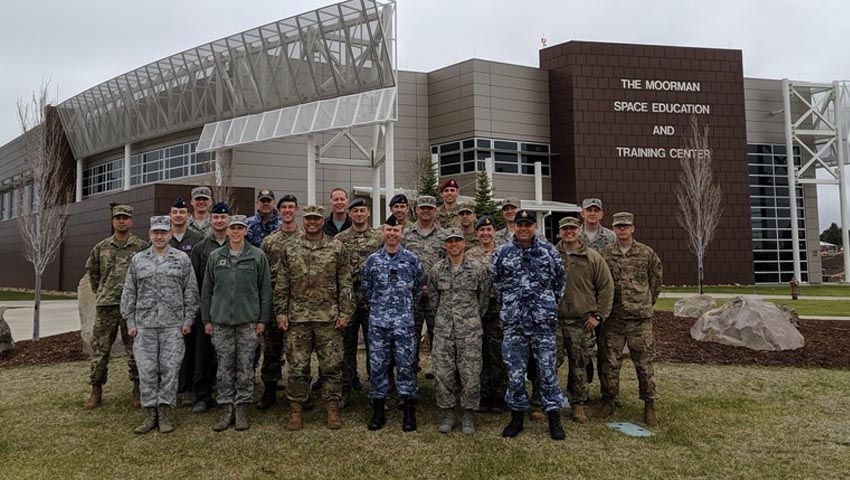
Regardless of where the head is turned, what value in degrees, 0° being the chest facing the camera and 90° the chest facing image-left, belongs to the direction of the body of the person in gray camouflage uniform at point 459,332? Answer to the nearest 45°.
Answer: approximately 0°

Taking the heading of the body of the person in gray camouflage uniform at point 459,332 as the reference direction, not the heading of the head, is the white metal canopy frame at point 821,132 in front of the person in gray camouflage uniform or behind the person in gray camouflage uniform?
behind

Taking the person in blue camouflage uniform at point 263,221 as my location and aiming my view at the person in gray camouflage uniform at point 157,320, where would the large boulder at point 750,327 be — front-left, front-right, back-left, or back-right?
back-left

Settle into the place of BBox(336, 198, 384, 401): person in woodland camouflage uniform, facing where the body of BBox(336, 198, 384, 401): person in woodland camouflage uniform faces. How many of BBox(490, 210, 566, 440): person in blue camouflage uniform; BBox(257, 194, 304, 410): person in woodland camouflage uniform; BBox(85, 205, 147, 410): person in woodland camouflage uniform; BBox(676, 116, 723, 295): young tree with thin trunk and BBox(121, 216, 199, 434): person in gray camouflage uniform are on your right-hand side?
3

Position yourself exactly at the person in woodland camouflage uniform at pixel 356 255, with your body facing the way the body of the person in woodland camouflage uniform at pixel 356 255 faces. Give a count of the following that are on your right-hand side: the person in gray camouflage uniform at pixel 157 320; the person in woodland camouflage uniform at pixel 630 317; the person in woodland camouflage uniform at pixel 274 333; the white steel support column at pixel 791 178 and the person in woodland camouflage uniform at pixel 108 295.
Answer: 3

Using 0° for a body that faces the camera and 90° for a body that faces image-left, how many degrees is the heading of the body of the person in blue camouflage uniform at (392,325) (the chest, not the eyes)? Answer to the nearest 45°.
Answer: approximately 0°
